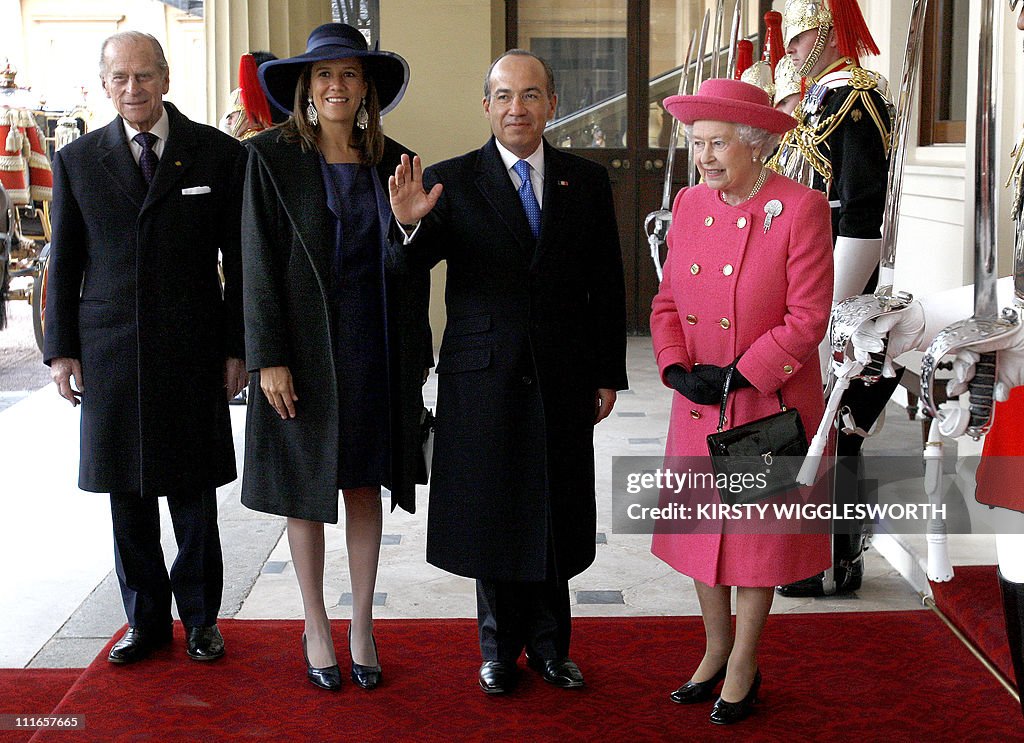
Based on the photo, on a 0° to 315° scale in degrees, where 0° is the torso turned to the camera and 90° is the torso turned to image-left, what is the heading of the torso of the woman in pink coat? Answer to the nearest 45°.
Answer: approximately 45°

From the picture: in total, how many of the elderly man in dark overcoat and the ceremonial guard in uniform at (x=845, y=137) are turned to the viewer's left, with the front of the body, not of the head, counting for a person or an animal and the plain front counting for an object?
1

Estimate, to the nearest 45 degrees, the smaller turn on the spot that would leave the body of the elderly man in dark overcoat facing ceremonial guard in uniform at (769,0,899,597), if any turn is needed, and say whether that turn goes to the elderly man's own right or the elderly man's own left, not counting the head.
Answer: approximately 90° to the elderly man's own left

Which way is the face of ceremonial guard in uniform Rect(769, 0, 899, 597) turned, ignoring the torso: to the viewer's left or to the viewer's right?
to the viewer's left

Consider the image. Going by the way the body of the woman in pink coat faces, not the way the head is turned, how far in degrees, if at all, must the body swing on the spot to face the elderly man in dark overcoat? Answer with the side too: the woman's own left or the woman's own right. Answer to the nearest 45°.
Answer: approximately 45° to the woman's own right

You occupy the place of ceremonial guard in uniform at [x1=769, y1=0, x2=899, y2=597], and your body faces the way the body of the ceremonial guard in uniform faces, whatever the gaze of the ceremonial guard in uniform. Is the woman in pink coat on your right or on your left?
on your left

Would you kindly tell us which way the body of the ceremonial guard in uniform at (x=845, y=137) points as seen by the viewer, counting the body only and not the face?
to the viewer's left

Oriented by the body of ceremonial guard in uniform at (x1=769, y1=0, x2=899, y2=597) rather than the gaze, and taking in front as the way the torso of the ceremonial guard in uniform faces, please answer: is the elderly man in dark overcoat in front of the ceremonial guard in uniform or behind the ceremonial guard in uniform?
in front

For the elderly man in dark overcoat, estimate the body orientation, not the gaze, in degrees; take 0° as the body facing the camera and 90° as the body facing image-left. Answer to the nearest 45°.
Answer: approximately 0°

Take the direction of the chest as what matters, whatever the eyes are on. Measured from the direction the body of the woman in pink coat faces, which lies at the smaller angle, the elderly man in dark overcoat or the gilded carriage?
the elderly man in dark overcoat

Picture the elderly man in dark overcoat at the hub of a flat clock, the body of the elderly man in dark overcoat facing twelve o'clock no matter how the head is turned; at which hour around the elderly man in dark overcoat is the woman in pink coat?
The woman in pink coat is roughly at 10 o'clock from the elderly man in dark overcoat.
